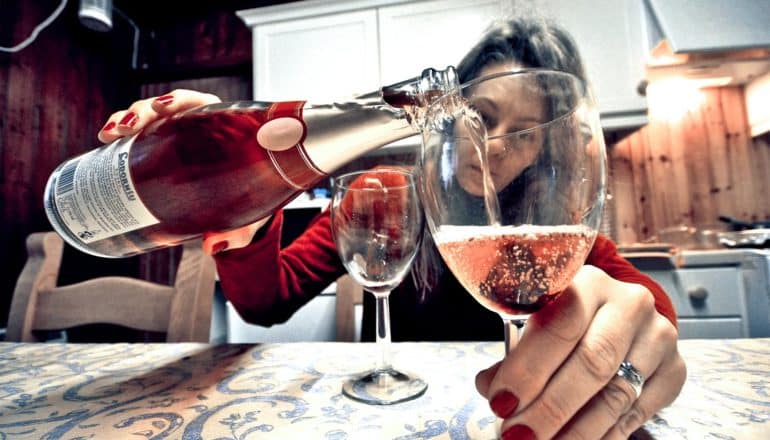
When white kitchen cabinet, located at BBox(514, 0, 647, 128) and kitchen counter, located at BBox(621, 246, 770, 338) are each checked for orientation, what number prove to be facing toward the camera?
2

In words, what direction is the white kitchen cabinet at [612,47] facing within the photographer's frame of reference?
facing the viewer

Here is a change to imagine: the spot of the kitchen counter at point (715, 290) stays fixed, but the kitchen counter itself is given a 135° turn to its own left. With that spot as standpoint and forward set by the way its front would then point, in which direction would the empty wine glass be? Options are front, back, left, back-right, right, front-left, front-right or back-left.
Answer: back-right

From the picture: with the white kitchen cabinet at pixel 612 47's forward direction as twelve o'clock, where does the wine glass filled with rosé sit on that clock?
The wine glass filled with rosé is roughly at 12 o'clock from the white kitchen cabinet.

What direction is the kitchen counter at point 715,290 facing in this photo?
toward the camera

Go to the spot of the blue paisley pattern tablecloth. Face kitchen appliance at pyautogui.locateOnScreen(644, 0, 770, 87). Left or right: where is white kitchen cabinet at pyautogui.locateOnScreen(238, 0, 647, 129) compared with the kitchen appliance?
left

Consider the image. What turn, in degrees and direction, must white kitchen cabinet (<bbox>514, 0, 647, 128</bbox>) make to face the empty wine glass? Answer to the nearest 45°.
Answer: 0° — it already faces it

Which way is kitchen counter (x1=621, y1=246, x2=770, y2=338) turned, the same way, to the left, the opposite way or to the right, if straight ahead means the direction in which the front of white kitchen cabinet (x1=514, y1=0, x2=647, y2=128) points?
the same way

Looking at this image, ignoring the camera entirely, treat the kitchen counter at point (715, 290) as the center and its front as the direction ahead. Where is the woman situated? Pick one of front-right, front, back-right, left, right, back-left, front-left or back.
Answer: front

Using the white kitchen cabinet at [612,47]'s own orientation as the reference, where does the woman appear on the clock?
The woman is roughly at 12 o'clock from the white kitchen cabinet.

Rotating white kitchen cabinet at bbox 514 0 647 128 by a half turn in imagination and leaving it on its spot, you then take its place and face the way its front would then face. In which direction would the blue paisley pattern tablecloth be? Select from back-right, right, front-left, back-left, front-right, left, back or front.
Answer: back
